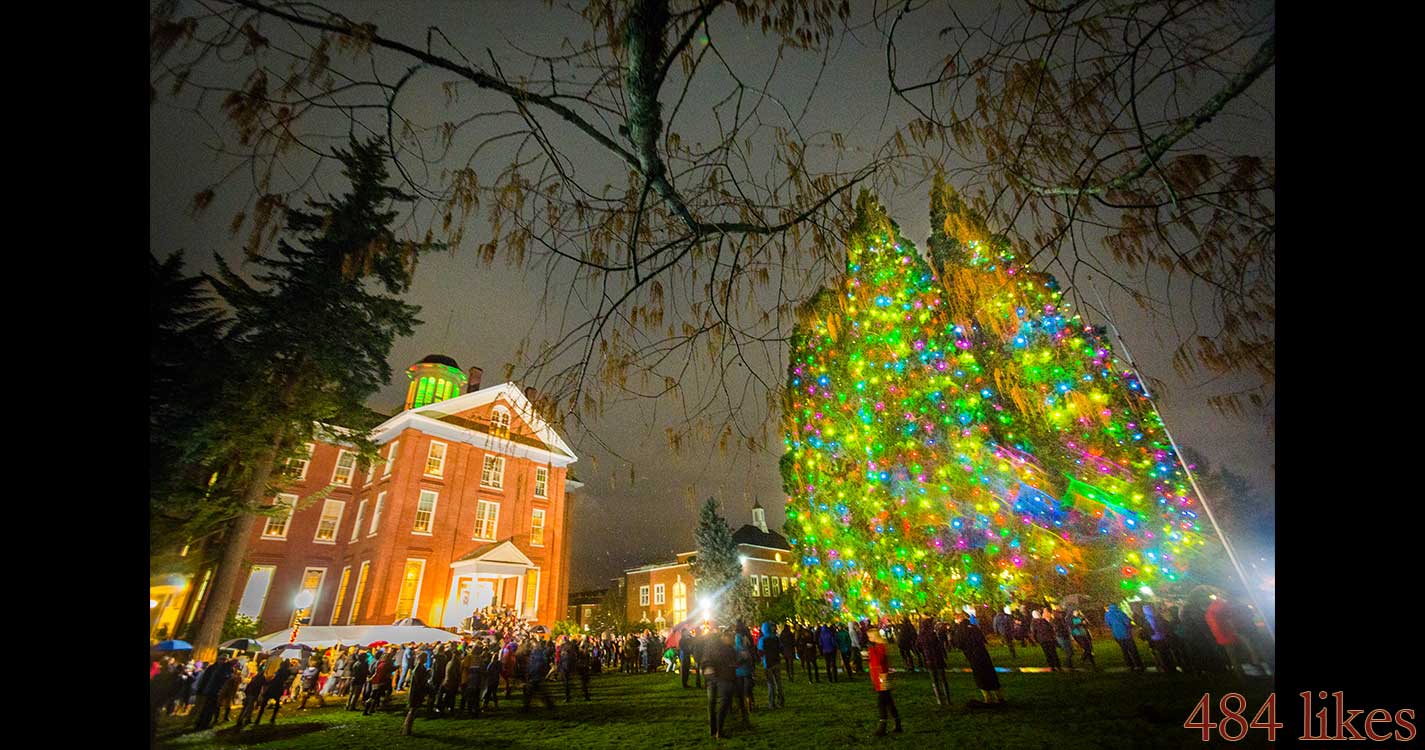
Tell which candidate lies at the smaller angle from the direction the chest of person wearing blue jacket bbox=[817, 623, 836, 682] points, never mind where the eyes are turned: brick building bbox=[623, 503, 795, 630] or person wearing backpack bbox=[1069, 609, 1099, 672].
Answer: the brick building

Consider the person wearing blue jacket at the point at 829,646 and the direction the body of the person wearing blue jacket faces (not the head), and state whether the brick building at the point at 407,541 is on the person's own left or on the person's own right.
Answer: on the person's own left

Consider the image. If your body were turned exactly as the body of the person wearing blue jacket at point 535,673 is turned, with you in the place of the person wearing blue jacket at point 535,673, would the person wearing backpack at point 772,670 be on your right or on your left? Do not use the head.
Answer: on your right

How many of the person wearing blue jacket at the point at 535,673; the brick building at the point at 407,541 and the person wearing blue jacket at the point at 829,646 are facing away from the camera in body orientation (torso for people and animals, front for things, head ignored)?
2

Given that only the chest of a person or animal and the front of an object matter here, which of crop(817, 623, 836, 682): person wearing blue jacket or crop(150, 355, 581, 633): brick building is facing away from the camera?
the person wearing blue jacket

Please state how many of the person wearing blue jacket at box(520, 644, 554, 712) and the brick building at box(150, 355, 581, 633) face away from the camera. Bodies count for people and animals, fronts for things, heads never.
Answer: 1

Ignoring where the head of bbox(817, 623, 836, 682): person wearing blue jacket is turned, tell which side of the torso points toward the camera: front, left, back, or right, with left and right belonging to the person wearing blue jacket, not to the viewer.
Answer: back

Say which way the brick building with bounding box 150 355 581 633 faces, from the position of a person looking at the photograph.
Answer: facing the viewer and to the right of the viewer

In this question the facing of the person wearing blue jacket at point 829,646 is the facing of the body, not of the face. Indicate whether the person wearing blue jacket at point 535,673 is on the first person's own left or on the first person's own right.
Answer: on the first person's own left

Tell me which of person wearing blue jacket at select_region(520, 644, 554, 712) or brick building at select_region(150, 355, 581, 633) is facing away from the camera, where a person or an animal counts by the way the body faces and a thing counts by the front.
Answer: the person wearing blue jacket

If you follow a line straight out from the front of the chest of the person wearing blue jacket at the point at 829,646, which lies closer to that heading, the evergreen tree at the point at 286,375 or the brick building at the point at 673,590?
the brick building

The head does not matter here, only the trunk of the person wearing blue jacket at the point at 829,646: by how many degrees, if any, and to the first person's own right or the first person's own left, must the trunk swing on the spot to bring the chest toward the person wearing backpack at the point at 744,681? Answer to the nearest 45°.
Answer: approximately 180°

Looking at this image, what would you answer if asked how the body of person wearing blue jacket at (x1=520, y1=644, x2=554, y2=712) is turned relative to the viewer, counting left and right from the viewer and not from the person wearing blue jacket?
facing away from the viewer

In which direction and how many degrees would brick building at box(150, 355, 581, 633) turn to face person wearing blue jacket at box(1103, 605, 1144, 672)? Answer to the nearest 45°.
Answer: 0° — it already faces them
